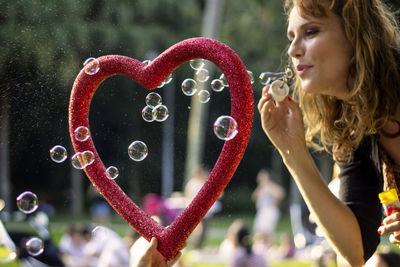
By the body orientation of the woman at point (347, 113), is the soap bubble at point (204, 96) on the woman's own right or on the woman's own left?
on the woman's own right

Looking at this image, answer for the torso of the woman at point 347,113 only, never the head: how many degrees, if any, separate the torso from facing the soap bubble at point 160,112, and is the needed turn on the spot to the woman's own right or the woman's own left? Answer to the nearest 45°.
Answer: approximately 45° to the woman's own right

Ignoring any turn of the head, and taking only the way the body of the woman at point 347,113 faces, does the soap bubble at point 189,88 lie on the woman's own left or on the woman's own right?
on the woman's own right

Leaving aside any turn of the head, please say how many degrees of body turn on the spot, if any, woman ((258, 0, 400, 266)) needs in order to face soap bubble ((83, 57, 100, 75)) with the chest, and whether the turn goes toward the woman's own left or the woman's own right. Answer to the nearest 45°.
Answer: approximately 45° to the woman's own right

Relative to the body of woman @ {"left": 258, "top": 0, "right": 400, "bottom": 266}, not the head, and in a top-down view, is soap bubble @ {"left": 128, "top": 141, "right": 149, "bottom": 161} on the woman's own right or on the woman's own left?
on the woman's own right

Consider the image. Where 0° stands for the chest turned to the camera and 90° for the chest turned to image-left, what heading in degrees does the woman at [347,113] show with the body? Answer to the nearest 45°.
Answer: approximately 45°
